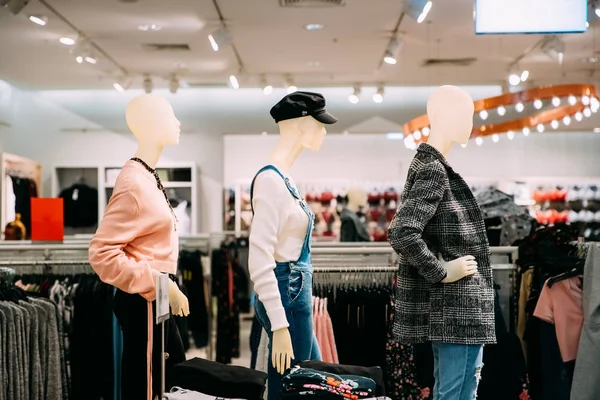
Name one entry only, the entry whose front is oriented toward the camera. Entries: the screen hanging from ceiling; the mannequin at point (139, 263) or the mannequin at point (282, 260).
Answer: the screen hanging from ceiling

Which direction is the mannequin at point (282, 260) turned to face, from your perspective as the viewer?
facing to the right of the viewer

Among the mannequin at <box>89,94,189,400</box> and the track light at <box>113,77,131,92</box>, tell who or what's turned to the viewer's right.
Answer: the mannequin

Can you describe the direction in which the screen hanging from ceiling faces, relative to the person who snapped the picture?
facing the viewer

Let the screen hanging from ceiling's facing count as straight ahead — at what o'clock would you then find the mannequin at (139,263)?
The mannequin is roughly at 1 o'clock from the screen hanging from ceiling.
